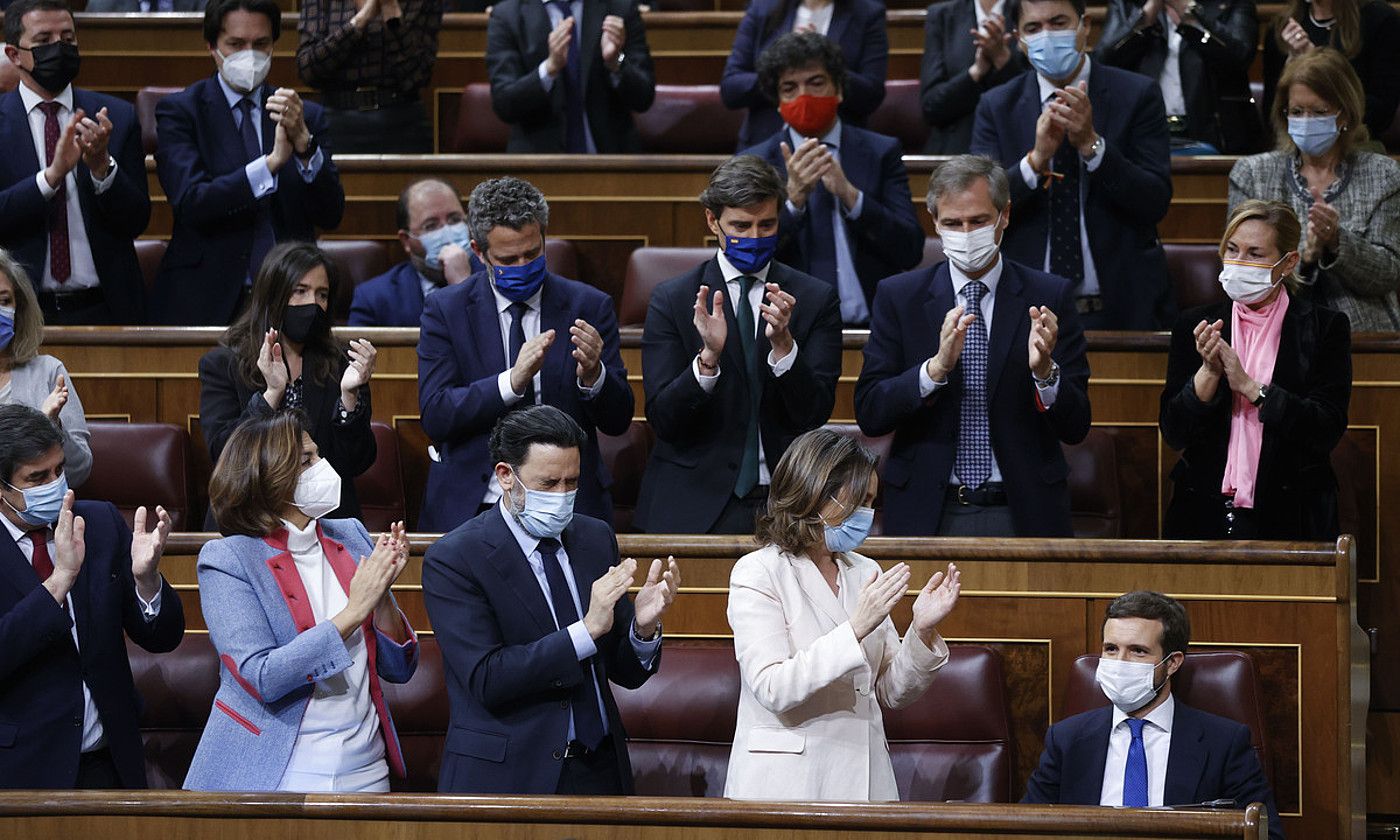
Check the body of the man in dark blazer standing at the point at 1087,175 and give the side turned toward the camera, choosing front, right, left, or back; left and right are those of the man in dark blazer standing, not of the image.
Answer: front

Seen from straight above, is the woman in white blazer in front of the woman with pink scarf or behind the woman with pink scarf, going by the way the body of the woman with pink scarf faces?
in front

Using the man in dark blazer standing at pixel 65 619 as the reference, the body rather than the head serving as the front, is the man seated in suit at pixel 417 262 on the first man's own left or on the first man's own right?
on the first man's own left

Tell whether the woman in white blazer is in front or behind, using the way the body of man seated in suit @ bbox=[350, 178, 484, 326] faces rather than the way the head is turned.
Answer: in front

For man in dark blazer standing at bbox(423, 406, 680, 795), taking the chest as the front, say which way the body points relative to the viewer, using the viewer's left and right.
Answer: facing the viewer and to the right of the viewer

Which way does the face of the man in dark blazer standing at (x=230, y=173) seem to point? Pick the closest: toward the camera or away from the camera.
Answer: toward the camera

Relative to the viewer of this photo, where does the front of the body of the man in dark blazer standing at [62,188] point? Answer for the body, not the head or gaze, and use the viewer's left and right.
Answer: facing the viewer

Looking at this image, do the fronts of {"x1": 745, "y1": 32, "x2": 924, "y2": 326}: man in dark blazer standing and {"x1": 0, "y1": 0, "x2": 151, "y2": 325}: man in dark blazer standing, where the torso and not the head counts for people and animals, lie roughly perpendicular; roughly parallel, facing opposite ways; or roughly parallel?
roughly parallel

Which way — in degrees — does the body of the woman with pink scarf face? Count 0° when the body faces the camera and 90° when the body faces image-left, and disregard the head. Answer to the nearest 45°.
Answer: approximately 45°

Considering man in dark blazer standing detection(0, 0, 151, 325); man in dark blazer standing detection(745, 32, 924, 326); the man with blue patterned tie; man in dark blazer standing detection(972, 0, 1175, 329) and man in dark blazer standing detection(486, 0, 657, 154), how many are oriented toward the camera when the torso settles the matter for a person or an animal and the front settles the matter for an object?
5

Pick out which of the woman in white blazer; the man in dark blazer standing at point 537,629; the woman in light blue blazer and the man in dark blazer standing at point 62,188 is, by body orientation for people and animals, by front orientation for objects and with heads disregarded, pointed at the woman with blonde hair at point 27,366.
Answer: the man in dark blazer standing at point 62,188

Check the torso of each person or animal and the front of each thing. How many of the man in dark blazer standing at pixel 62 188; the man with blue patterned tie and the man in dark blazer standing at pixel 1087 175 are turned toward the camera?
3
